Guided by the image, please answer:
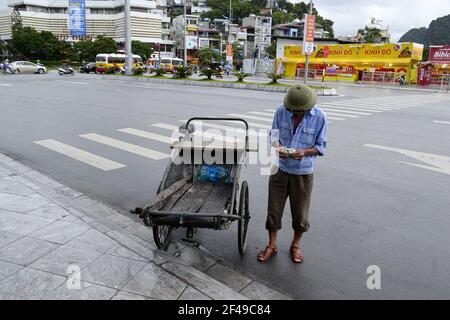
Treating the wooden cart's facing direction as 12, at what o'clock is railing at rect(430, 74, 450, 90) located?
The railing is roughly at 7 o'clock from the wooden cart.

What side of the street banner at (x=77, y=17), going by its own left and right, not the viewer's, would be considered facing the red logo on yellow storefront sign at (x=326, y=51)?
left

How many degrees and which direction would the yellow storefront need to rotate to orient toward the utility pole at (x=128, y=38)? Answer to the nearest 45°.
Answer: approximately 45° to its right

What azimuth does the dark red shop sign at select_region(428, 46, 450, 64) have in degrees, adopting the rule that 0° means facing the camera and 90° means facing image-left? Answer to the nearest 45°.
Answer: approximately 0°

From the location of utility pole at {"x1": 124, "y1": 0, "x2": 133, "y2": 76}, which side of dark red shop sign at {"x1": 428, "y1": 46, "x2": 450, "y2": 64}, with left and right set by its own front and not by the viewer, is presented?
right

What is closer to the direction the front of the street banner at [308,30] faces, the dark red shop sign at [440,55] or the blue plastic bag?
the blue plastic bag

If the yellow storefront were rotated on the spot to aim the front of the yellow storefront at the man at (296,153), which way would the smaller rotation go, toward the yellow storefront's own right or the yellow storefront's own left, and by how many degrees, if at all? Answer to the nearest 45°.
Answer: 0° — it already faces them

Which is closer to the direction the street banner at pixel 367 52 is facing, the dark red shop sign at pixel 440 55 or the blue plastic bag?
the blue plastic bag
